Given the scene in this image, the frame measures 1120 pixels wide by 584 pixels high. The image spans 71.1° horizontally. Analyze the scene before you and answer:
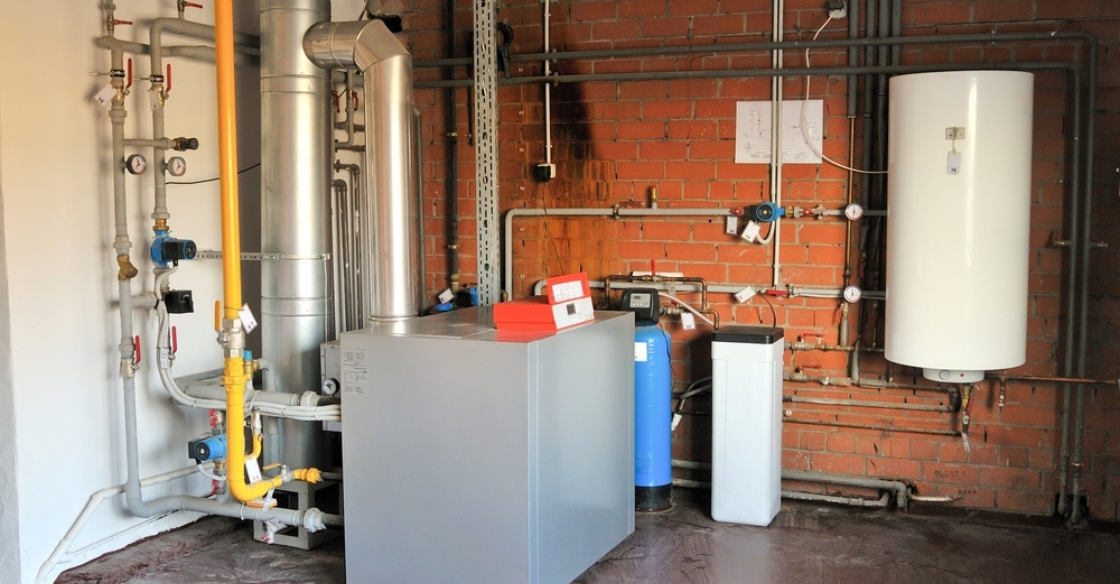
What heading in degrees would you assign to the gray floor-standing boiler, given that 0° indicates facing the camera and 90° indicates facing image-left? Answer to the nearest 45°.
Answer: approximately 315°

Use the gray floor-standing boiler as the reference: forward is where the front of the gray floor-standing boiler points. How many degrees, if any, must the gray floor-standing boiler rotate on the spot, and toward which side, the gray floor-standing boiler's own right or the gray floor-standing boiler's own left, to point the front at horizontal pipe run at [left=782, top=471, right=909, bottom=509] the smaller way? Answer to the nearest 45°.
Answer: approximately 90° to the gray floor-standing boiler's own left

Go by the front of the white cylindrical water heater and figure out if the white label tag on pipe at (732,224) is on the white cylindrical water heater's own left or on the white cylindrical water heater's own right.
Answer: on the white cylindrical water heater's own right

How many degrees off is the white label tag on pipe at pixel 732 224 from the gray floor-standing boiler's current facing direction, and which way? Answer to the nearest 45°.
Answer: approximately 90° to its left

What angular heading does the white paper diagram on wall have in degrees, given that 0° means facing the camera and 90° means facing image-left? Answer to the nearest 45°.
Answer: approximately 0°

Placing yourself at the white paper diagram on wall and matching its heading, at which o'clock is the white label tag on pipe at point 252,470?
The white label tag on pipe is roughly at 2 o'clock from the white paper diagram on wall.

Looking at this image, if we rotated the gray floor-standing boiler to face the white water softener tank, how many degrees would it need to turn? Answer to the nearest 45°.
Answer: approximately 90° to its left

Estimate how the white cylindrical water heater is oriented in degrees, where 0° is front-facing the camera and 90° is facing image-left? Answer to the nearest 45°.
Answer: approximately 0°

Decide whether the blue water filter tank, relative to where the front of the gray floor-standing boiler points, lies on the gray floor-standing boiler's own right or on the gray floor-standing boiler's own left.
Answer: on the gray floor-standing boiler's own left
